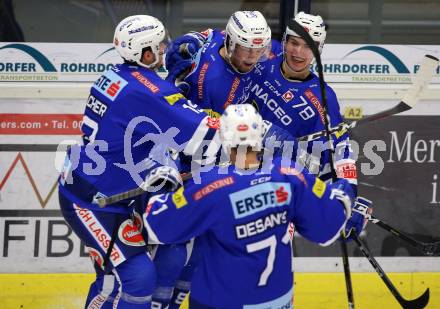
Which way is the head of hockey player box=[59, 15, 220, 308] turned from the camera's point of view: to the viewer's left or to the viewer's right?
to the viewer's right

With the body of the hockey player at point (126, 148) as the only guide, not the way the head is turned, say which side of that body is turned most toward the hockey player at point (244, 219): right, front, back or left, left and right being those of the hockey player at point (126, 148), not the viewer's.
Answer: right

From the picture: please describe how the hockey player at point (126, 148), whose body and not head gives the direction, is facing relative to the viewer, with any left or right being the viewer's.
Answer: facing away from the viewer and to the right of the viewer

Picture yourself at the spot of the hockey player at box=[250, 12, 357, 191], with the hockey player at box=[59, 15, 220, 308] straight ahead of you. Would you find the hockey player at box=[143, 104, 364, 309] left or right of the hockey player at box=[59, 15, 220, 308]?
left
